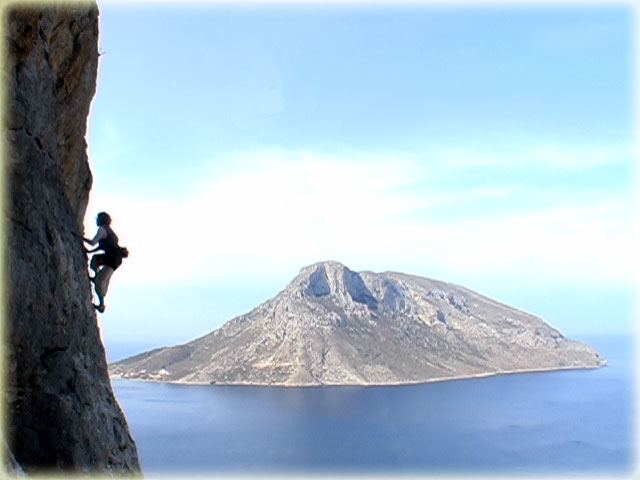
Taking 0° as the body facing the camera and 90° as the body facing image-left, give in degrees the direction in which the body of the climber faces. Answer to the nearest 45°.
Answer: approximately 90°
